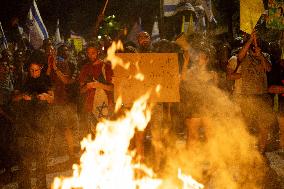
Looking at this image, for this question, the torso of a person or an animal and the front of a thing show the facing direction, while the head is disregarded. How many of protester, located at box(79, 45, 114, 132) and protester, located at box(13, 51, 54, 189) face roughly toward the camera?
2

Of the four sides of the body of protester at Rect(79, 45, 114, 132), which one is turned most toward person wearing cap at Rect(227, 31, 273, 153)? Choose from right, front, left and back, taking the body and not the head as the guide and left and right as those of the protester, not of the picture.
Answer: left

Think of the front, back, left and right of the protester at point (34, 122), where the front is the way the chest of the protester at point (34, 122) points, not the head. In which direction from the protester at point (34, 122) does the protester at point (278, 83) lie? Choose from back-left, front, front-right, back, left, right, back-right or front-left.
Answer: left

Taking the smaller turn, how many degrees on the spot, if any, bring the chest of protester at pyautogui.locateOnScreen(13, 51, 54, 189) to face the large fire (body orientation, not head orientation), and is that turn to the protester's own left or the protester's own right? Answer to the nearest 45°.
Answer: approximately 90° to the protester's own left

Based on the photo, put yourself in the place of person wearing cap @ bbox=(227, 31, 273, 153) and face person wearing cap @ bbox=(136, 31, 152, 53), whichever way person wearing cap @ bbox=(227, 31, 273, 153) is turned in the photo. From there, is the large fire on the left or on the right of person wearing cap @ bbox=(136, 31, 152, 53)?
left

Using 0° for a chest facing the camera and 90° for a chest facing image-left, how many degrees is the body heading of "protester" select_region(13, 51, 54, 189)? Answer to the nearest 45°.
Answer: approximately 0°
